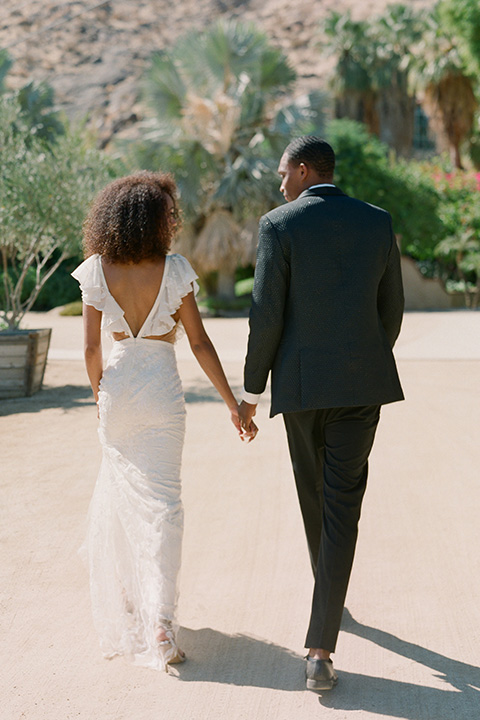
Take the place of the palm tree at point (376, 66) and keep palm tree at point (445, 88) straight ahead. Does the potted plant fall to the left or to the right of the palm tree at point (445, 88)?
right

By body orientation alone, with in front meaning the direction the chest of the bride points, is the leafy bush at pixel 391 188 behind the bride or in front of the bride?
in front

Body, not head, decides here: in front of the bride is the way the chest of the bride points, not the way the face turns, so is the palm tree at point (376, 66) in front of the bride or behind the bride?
in front

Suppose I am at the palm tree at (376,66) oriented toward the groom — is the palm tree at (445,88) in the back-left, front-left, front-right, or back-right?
front-left

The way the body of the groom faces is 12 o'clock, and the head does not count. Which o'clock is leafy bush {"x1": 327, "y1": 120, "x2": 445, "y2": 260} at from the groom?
The leafy bush is roughly at 12 o'clock from the groom.

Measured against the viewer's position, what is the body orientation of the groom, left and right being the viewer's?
facing away from the viewer

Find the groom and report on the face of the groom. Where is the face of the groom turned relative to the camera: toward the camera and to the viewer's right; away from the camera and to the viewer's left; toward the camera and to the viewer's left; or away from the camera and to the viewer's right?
away from the camera and to the viewer's left

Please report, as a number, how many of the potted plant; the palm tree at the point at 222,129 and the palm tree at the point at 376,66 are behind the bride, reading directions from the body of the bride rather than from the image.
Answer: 0

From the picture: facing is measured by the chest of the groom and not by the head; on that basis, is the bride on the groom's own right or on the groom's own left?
on the groom's own left

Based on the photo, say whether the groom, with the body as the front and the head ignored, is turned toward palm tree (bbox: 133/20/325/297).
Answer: yes

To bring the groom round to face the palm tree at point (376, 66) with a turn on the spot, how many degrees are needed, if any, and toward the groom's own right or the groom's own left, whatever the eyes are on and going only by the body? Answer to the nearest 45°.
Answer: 0° — they already face it

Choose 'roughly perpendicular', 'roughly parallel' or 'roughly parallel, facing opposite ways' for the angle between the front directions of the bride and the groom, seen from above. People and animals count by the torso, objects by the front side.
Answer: roughly parallel

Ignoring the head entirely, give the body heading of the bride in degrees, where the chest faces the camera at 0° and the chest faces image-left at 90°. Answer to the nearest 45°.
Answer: approximately 180°

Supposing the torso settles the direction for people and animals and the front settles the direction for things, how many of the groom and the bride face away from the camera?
2
